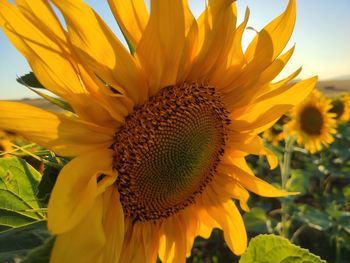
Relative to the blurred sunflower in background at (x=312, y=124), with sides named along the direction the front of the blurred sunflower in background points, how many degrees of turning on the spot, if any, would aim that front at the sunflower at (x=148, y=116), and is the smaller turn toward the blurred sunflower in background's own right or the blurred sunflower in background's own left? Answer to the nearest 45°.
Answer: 0° — it already faces it

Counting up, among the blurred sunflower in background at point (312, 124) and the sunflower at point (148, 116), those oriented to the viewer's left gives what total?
0

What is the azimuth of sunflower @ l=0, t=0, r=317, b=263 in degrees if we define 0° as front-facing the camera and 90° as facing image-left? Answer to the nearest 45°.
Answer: approximately 315°

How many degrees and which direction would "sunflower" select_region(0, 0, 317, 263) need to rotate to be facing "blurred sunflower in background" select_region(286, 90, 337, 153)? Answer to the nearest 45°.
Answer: approximately 90° to its left

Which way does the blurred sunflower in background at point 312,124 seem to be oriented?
toward the camera
